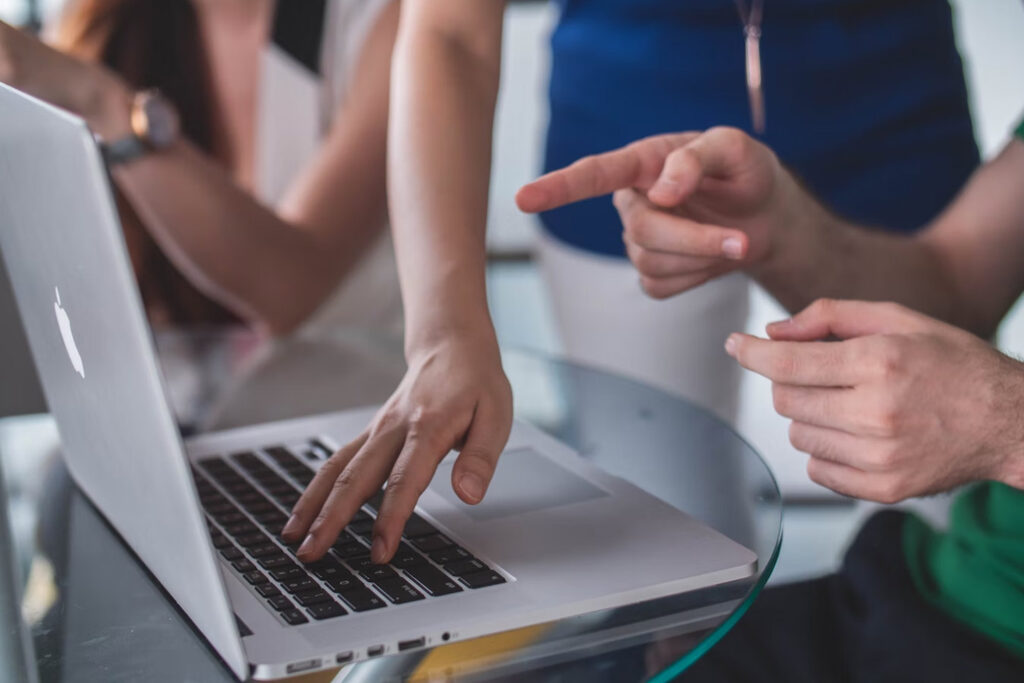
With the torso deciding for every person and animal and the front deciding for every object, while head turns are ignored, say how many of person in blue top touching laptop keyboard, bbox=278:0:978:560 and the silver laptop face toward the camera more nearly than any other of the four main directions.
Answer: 1

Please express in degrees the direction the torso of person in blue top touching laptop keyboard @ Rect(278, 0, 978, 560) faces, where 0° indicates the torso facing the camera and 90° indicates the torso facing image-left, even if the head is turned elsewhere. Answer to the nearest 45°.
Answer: approximately 0°

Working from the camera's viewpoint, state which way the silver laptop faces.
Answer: facing away from the viewer and to the right of the viewer
